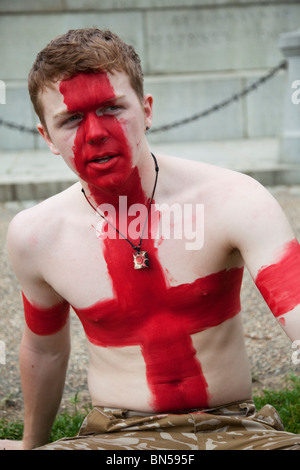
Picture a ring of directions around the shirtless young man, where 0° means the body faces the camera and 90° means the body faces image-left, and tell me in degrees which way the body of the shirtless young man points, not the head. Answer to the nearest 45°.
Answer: approximately 0°
